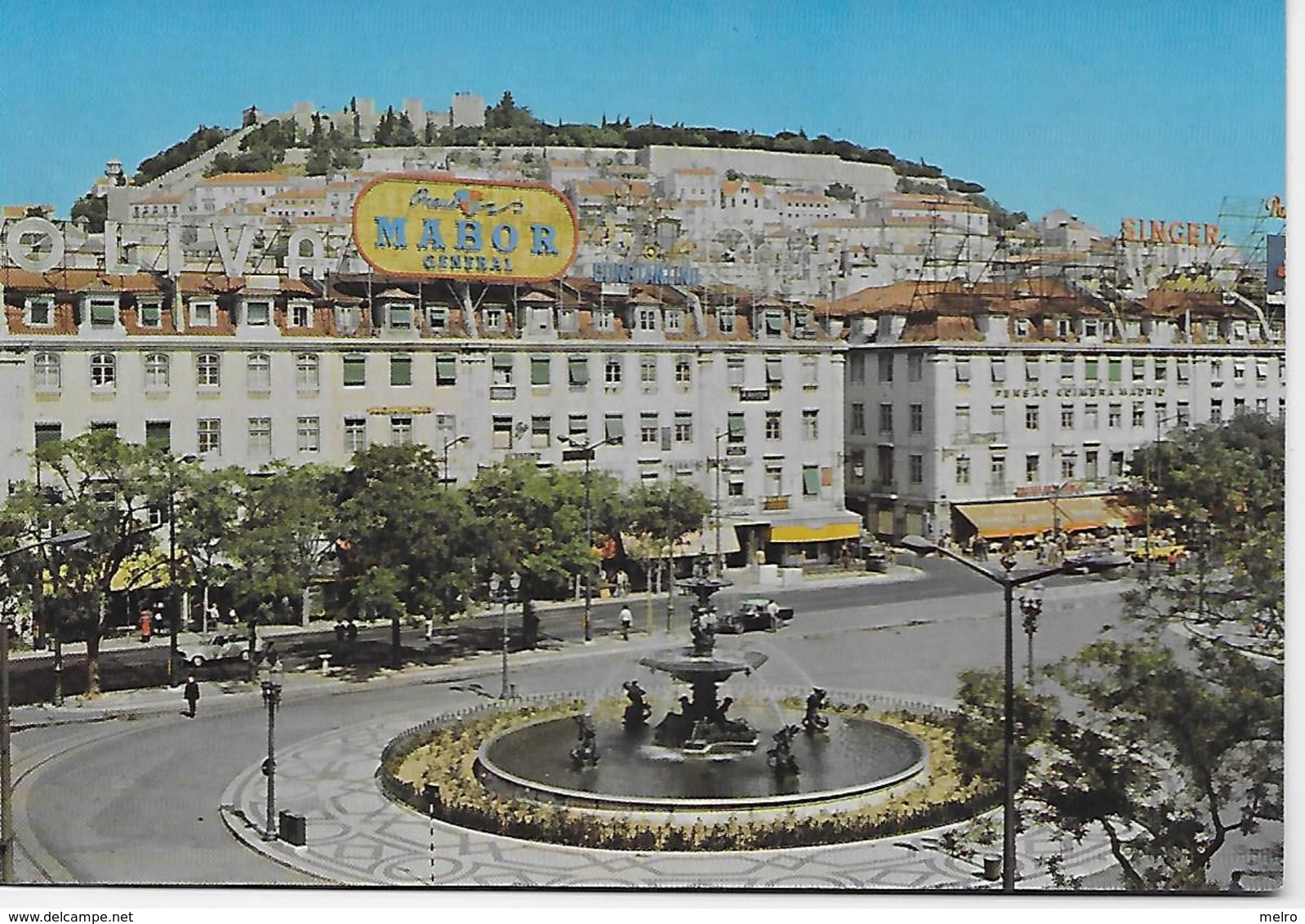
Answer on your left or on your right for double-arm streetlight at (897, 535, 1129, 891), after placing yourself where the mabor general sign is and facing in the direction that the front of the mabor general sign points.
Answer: on your left

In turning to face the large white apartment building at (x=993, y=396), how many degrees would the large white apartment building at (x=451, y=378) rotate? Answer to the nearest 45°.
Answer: approximately 90° to its left

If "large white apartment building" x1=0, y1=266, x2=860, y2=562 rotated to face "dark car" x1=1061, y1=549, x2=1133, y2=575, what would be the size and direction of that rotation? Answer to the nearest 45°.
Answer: approximately 90° to its left

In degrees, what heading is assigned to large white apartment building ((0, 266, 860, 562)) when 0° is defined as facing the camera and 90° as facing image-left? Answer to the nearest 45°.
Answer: approximately 0°

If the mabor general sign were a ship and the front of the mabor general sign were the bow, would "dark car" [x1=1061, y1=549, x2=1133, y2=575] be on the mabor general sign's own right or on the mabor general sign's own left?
on the mabor general sign's own left

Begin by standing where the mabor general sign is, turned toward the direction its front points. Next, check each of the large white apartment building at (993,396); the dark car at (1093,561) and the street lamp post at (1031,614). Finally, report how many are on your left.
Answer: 3

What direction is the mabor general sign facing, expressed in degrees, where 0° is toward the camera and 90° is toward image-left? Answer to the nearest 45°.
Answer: approximately 0°
